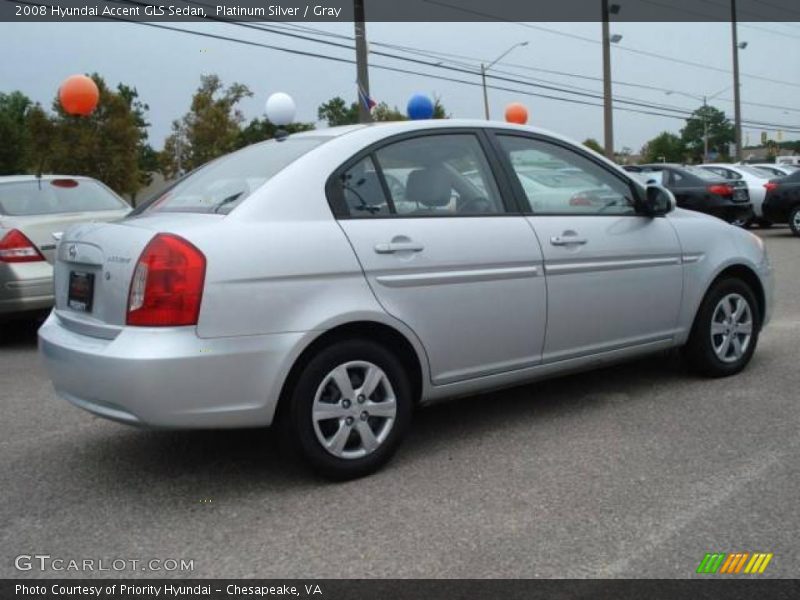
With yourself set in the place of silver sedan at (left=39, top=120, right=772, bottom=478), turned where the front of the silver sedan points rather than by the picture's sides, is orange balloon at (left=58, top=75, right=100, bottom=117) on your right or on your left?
on your left

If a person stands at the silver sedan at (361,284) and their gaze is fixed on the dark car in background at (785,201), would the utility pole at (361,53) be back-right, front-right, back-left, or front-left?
front-left

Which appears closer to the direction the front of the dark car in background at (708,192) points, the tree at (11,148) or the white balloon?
the tree

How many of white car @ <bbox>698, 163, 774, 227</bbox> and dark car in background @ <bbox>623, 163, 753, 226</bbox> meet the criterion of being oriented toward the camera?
0

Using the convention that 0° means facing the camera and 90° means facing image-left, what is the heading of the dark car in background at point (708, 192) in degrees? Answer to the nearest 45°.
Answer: approximately 135°

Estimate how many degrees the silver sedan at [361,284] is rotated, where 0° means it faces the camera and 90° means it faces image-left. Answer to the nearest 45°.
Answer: approximately 225°

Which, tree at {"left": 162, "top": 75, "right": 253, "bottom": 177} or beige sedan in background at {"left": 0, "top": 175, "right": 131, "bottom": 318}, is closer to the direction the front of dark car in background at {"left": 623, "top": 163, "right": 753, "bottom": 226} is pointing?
the tree

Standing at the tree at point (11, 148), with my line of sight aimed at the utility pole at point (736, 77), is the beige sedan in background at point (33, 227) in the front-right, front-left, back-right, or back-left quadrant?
front-right

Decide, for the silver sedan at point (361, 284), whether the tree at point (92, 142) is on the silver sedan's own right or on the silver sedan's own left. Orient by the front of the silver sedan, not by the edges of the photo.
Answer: on the silver sedan's own left

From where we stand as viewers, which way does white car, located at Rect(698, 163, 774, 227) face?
facing away from the viewer and to the left of the viewer

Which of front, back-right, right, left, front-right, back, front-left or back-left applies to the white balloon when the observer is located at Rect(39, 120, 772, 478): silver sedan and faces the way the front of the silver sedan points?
front-left

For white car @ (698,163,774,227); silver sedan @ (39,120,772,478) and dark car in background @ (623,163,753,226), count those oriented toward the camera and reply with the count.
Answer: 0
